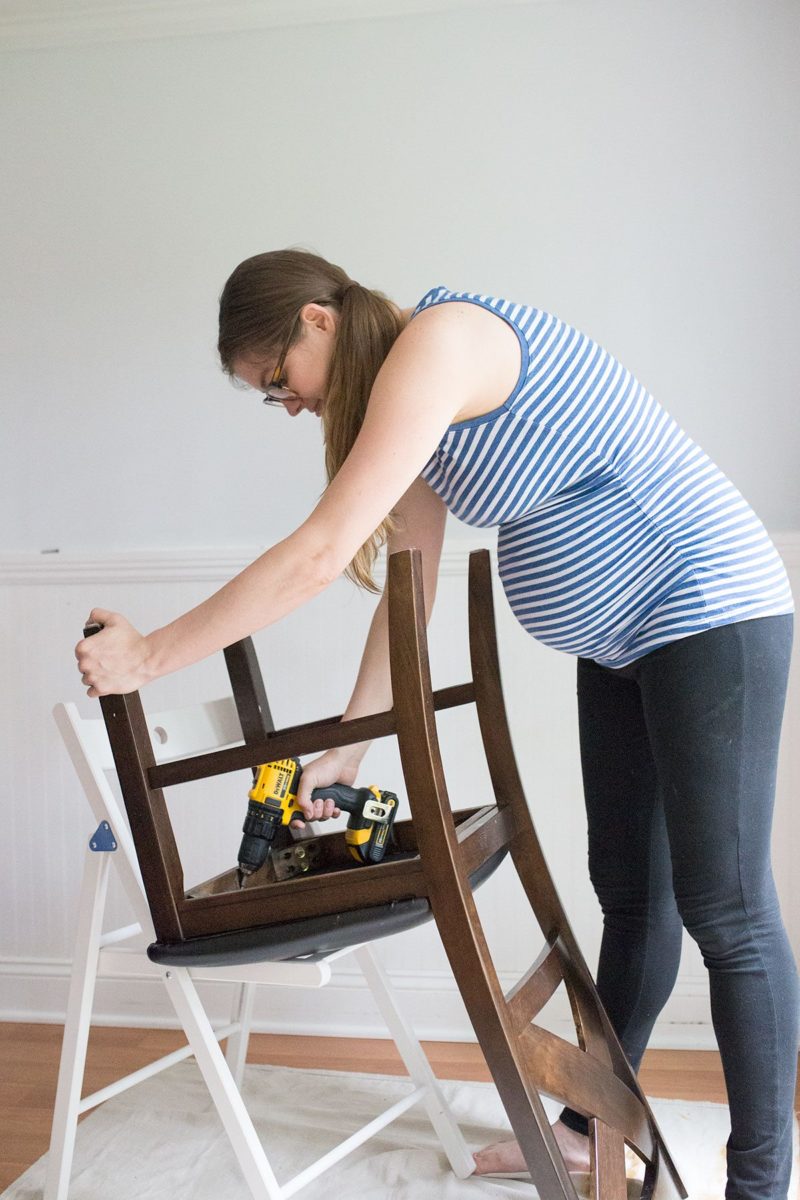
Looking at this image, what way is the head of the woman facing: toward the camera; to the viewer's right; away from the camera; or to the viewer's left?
to the viewer's left

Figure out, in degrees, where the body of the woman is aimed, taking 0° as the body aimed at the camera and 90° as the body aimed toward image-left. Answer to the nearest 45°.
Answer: approximately 90°

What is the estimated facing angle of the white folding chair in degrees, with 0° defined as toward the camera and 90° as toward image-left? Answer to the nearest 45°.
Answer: approximately 315°

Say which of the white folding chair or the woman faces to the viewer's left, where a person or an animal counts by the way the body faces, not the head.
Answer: the woman

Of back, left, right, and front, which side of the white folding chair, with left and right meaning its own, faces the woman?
front

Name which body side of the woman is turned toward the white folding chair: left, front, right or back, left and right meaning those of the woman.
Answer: front

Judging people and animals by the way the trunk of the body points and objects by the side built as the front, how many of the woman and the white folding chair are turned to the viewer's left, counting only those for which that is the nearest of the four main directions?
1
